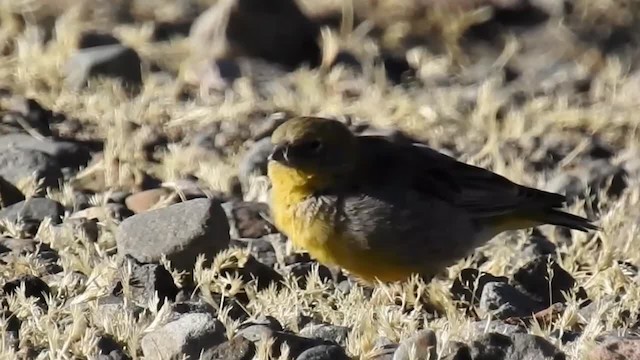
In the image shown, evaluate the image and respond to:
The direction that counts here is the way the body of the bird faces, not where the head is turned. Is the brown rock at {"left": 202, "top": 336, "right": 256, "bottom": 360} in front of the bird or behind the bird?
in front

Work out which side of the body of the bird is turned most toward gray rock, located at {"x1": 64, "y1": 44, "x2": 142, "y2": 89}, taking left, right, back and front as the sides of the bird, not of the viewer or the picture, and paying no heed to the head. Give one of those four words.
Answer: right

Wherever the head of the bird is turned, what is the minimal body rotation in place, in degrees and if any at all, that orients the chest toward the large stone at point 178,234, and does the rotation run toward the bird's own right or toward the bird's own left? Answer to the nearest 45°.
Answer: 0° — it already faces it

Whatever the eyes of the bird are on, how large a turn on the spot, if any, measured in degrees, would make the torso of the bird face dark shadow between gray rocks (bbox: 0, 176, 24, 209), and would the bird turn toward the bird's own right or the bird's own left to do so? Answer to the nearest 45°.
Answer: approximately 45° to the bird's own right

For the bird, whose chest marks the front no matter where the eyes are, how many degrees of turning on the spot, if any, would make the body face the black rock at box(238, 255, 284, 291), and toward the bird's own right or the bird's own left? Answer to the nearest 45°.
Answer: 0° — it already faces it

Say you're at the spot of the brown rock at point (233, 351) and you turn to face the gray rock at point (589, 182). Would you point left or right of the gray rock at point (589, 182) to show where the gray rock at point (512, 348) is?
right

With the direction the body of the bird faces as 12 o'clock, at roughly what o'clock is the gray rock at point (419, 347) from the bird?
The gray rock is roughly at 10 o'clock from the bird.

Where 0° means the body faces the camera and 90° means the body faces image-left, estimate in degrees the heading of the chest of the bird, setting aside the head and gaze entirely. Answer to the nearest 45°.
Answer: approximately 45°

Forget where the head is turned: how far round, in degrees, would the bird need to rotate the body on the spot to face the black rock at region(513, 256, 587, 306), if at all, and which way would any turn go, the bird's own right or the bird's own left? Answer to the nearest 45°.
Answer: approximately 135° to the bird's own left

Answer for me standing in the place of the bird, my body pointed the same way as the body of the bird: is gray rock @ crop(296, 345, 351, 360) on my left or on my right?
on my left

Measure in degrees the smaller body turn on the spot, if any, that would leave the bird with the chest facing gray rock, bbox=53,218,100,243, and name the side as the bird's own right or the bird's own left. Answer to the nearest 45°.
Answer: approximately 45° to the bird's own right
